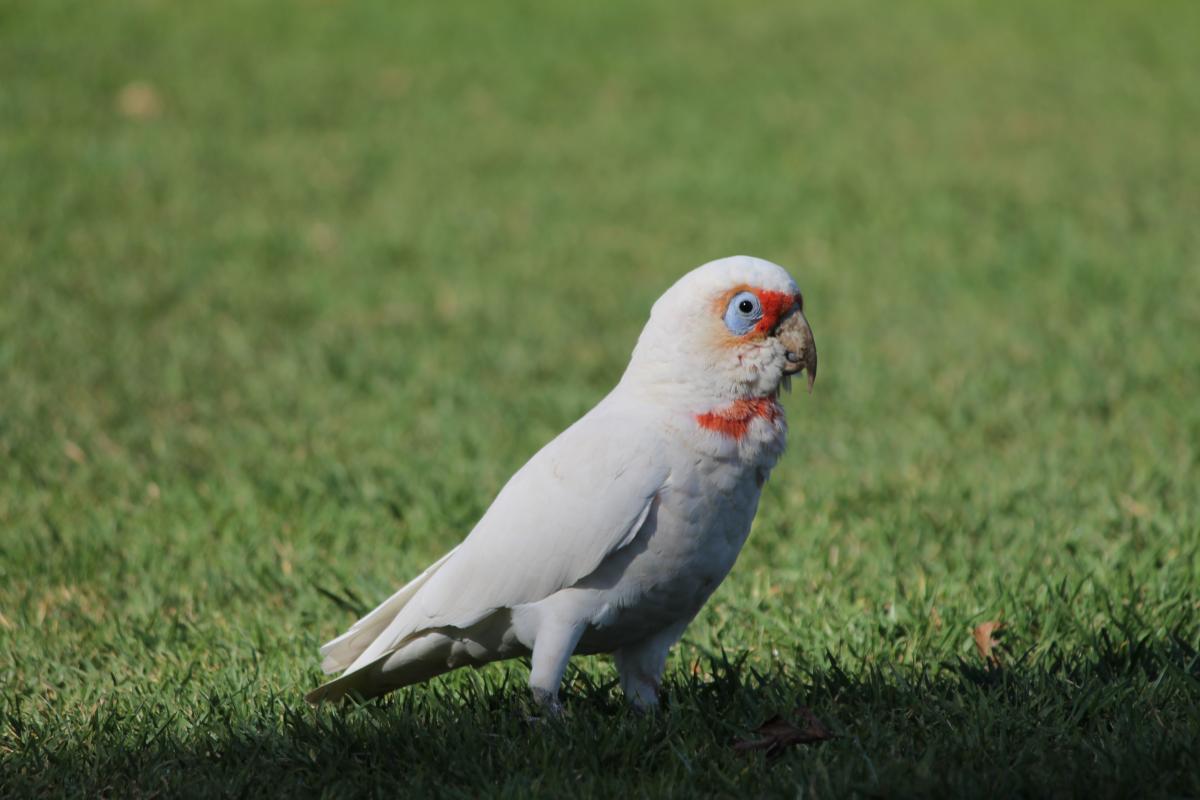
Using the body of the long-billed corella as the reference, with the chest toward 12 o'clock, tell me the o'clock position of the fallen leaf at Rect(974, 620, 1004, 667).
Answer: The fallen leaf is roughly at 11 o'clock from the long-billed corella.

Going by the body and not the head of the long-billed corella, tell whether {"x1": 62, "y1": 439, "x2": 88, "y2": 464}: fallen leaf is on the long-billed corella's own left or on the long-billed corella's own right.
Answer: on the long-billed corella's own left

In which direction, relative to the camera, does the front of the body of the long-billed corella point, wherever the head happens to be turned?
to the viewer's right

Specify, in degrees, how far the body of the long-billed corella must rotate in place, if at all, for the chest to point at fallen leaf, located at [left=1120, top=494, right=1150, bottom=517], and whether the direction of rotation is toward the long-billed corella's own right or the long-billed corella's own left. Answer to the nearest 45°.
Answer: approximately 45° to the long-billed corella's own left
